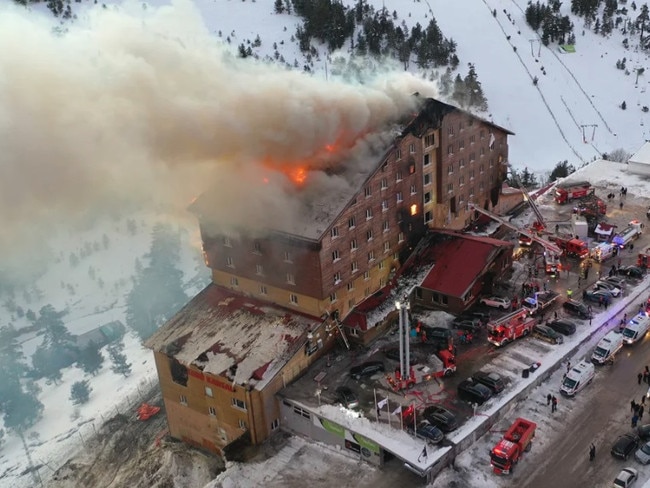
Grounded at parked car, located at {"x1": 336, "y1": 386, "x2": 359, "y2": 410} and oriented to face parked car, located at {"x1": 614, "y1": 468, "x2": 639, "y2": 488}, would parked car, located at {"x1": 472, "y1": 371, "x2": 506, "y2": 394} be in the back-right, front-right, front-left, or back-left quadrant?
front-left

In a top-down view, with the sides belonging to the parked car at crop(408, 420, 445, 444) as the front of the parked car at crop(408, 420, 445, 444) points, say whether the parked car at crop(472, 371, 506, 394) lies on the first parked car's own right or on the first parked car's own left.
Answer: on the first parked car's own left

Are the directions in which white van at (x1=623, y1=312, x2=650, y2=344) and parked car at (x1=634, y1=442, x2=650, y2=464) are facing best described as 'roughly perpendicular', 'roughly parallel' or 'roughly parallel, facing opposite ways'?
roughly parallel

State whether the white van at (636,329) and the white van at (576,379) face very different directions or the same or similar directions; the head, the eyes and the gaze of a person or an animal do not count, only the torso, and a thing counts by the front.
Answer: same or similar directions

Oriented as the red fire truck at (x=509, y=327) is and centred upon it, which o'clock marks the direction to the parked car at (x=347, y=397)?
The parked car is roughly at 12 o'clock from the red fire truck.

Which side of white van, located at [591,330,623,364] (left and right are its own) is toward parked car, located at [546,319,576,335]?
right

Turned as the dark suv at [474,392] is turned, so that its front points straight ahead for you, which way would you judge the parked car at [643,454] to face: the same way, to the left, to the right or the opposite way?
to the right

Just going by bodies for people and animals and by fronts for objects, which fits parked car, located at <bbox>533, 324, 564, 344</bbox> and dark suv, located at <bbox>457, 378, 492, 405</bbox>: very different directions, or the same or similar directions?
same or similar directions

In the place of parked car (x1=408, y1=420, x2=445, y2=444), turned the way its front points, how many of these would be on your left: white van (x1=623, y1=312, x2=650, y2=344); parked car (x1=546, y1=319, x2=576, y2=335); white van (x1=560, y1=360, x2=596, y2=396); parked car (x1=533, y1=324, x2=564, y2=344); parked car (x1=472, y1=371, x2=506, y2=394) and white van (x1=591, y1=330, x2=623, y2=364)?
6

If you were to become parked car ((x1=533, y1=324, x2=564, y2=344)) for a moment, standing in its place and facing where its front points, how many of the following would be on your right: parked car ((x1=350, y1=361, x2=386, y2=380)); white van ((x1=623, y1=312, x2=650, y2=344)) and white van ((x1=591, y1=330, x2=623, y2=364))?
1

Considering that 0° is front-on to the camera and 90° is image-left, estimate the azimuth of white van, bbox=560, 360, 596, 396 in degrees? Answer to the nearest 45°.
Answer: approximately 45°

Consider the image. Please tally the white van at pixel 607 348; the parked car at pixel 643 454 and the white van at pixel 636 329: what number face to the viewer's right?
0

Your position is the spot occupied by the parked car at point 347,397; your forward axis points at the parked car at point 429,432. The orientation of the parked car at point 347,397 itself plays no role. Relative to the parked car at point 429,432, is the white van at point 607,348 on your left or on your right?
left

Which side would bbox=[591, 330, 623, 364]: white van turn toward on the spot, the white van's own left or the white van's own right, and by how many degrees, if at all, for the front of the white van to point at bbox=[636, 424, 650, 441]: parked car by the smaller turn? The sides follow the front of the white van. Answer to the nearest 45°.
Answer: approximately 45° to the white van's own left

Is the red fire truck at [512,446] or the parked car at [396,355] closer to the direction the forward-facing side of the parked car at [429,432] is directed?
the red fire truck

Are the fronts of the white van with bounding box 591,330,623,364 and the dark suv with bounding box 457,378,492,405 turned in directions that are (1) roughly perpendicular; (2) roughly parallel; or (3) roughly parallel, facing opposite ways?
roughly perpendicular

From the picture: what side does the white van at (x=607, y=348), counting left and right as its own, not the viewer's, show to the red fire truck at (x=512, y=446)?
front
